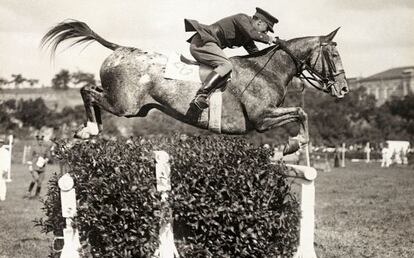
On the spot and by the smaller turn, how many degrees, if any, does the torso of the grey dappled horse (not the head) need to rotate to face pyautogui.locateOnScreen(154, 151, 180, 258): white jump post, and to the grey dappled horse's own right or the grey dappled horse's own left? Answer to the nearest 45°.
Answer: approximately 135° to the grey dappled horse's own right

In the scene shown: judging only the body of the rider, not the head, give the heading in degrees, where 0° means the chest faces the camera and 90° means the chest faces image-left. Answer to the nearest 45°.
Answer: approximately 270°

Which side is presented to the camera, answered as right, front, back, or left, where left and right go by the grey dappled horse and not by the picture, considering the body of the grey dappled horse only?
right
